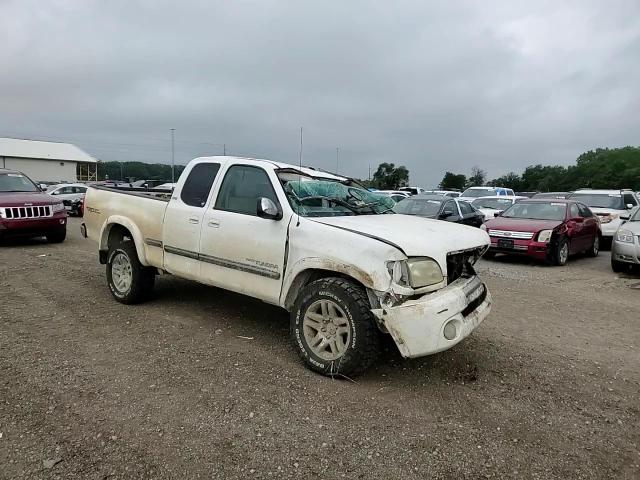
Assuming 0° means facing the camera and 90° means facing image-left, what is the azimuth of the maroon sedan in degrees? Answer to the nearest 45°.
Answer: approximately 45°

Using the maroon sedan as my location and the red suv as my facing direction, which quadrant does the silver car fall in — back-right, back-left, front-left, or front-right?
back-left

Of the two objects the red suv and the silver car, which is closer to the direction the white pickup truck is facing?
the silver car

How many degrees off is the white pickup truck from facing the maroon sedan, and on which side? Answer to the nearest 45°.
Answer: approximately 90° to its left

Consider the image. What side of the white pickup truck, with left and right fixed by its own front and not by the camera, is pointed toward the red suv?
back

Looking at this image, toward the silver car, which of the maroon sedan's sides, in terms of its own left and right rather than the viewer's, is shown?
left

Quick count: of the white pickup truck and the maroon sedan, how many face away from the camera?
0

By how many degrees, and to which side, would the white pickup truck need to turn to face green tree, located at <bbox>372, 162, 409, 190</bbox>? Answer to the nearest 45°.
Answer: approximately 135° to its left
